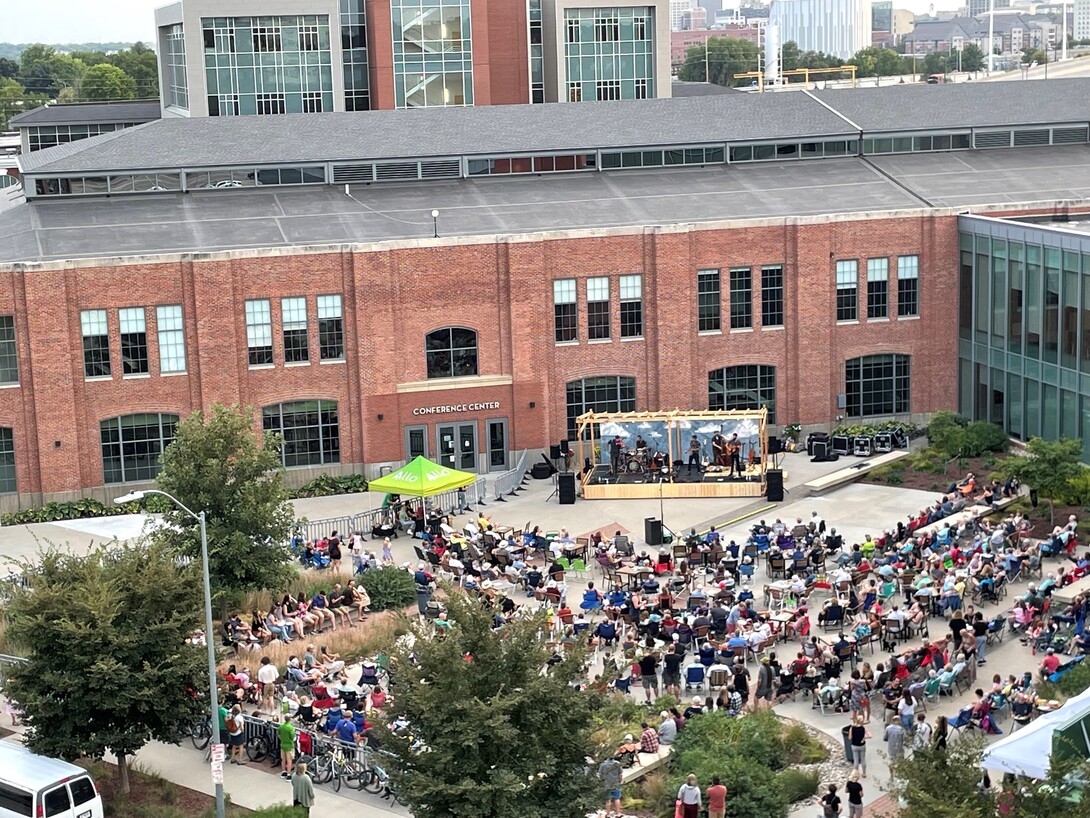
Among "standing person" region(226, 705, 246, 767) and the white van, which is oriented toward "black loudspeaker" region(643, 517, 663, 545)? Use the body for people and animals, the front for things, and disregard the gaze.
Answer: the standing person

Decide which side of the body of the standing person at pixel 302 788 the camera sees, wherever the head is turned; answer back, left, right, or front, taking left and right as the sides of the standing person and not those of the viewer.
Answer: back

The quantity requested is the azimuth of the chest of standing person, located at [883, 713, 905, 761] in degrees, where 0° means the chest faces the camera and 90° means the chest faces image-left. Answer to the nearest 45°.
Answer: approximately 180°

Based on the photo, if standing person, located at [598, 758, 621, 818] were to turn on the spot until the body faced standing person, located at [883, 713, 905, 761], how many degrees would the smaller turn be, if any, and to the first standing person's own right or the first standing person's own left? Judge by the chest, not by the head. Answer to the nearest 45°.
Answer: approximately 45° to the first standing person's own right

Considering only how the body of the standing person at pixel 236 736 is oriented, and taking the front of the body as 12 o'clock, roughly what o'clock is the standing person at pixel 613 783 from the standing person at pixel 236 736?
the standing person at pixel 613 783 is roughly at 3 o'clock from the standing person at pixel 236 736.

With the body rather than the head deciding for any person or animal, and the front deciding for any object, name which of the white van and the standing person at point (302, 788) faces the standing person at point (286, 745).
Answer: the standing person at point (302, 788)

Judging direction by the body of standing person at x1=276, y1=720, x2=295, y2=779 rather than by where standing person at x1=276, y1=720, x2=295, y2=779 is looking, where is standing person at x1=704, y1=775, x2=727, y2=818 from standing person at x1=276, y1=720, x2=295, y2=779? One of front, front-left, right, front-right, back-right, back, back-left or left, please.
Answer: back-right

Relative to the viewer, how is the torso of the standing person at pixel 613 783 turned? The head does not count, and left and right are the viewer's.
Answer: facing away from the viewer

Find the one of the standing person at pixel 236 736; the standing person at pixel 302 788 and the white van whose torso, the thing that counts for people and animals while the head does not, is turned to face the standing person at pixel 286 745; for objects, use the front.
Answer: the standing person at pixel 302 788

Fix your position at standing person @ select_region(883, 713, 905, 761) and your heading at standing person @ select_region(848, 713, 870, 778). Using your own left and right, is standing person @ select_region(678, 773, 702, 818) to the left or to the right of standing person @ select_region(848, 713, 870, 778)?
left

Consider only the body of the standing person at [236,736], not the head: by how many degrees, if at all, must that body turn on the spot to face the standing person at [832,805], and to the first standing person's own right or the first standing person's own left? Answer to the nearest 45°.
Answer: approximately 90° to the first standing person's own right

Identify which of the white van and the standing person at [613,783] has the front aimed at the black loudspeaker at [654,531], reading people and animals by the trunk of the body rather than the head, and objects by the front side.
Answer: the standing person

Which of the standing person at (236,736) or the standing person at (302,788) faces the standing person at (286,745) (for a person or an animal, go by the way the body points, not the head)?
the standing person at (302,788)

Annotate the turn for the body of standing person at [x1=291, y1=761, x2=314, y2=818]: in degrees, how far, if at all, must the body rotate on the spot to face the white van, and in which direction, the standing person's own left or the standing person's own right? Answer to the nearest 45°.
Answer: approximately 90° to the standing person's own left

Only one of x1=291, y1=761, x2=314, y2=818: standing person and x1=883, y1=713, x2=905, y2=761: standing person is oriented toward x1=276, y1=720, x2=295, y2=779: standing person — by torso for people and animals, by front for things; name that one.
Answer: x1=291, y1=761, x2=314, y2=818: standing person

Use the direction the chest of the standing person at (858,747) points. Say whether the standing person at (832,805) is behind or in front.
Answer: behind

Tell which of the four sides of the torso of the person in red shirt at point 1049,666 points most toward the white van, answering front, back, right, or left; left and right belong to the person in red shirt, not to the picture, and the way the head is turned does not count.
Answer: left
